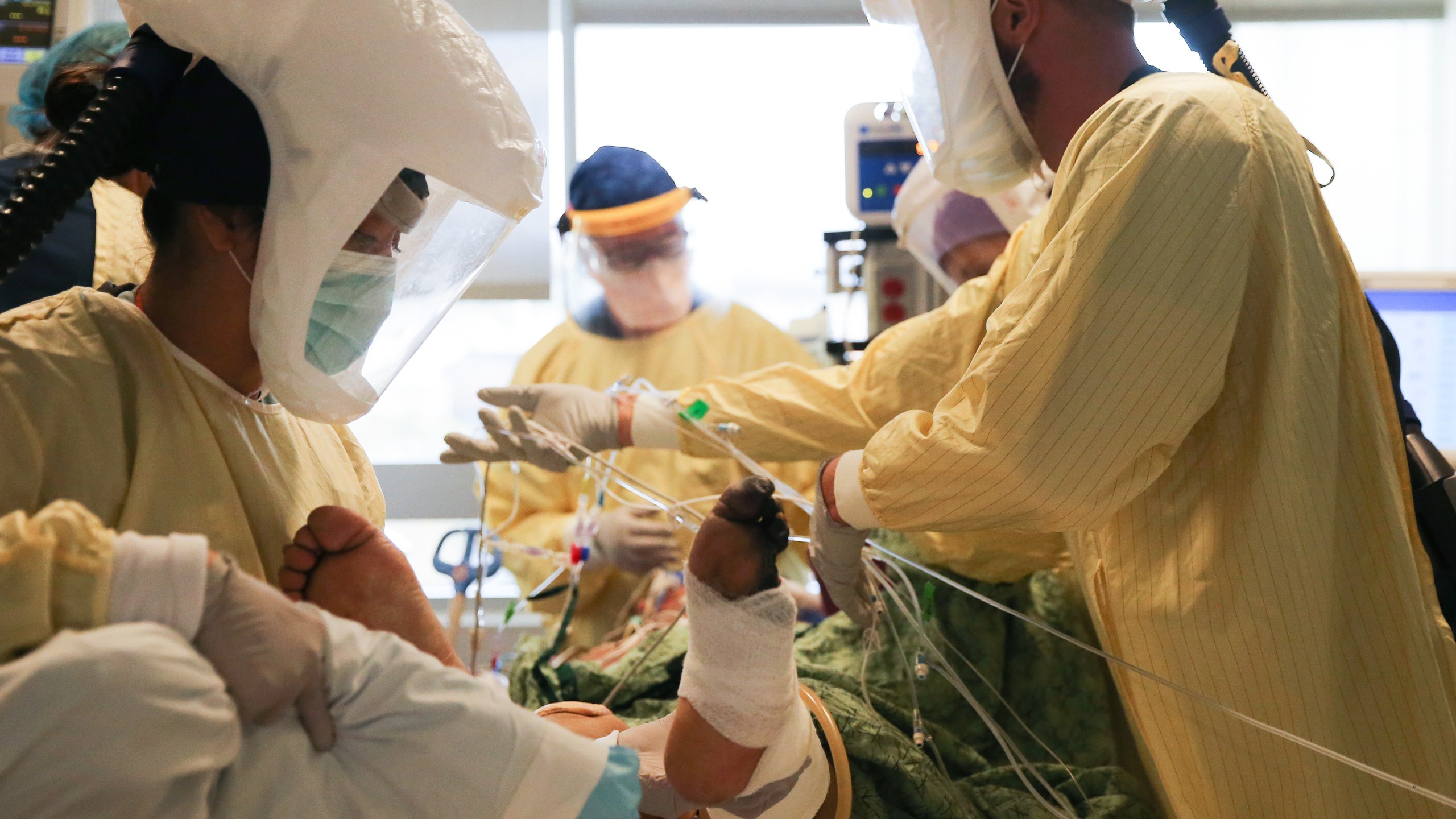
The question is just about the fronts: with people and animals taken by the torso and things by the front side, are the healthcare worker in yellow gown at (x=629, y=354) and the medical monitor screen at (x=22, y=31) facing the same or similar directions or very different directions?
same or similar directions

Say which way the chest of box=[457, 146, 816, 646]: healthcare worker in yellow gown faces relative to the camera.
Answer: toward the camera

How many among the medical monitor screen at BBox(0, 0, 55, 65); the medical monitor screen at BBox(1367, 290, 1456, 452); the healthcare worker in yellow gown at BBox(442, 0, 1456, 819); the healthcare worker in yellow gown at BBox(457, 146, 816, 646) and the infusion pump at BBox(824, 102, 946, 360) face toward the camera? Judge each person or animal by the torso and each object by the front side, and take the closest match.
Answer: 4

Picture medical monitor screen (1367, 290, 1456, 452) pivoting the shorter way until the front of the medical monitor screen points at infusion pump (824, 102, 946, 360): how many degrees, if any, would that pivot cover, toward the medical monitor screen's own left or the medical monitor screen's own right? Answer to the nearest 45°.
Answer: approximately 45° to the medical monitor screen's own right

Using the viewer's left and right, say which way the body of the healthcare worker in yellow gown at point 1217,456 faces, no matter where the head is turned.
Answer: facing to the left of the viewer

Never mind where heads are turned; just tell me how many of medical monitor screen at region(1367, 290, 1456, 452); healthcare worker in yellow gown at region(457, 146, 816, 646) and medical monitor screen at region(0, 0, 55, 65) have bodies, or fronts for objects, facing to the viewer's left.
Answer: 0

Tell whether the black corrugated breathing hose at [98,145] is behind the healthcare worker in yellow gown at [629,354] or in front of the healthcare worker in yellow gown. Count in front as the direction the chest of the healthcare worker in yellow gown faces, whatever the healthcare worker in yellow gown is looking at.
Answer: in front

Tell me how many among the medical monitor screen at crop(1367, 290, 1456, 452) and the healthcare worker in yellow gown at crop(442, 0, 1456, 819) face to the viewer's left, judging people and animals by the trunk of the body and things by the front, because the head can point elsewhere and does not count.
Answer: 1

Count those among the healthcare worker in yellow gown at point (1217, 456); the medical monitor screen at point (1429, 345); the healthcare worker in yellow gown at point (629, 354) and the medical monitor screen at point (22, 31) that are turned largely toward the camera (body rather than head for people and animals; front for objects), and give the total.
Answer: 3

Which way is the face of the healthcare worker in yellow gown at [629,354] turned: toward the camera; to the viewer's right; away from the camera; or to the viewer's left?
toward the camera

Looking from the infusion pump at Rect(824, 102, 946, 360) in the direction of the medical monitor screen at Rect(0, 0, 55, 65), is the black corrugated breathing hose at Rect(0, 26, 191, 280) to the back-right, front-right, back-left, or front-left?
front-left

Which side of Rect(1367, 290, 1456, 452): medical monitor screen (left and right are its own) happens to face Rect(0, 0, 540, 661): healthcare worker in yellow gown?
front

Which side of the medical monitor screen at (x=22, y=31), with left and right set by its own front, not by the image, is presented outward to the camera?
front

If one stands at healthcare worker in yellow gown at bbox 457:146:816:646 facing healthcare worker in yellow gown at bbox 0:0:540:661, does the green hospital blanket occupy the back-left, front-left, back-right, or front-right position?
front-left

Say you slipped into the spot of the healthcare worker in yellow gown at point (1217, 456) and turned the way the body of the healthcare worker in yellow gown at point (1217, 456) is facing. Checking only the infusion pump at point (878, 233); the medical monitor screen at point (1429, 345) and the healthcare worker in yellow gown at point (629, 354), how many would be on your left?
0

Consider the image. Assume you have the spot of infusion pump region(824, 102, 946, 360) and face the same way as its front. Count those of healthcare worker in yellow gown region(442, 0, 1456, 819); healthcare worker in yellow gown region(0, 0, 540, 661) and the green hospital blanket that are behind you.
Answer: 0

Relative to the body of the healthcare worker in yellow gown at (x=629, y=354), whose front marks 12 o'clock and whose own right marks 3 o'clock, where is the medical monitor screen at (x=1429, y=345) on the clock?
The medical monitor screen is roughly at 9 o'clock from the healthcare worker in yellow gown.

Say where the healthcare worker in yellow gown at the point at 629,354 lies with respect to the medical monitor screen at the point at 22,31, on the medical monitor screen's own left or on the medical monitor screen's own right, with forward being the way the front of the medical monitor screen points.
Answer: on the medical monitor screen's own left
